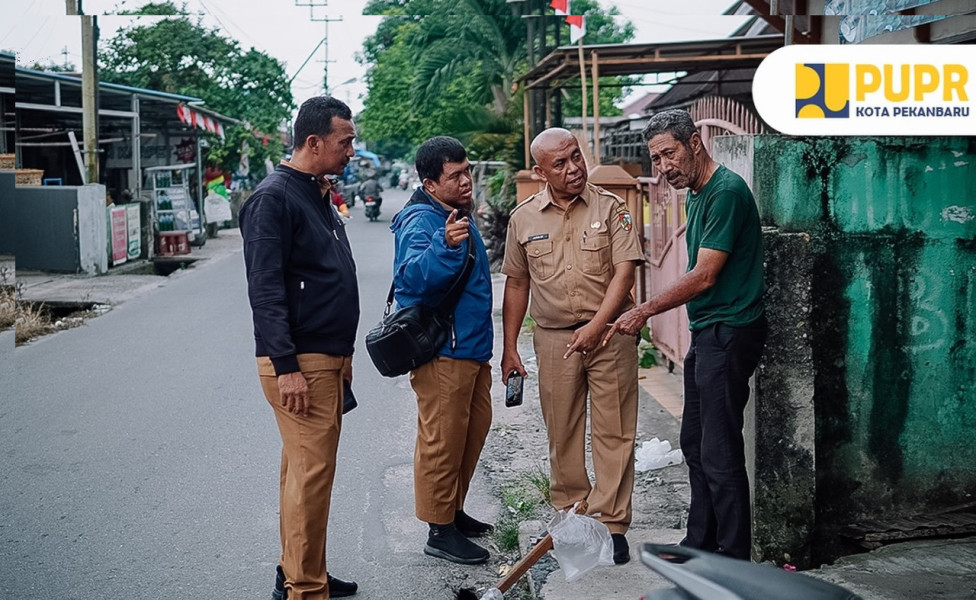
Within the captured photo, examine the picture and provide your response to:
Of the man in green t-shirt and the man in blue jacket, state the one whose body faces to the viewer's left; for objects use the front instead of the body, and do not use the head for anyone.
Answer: the man in green t-shirt

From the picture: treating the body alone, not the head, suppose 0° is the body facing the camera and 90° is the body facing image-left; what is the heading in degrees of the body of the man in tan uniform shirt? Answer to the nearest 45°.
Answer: approximately 0°

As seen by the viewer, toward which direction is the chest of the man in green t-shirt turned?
to the viewer's left

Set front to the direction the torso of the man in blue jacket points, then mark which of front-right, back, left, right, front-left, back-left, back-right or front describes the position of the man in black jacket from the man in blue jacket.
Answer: back-right

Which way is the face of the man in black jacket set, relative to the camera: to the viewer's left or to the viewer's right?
to the viewer's right

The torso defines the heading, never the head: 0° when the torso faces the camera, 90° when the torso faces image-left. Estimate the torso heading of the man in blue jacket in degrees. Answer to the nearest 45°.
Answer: approximately 270°

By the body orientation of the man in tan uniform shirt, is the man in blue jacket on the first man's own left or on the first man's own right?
on the first man's own right

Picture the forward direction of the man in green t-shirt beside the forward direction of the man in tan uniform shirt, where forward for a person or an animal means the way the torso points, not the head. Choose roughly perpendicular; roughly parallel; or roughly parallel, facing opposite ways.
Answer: roughly perpendicular

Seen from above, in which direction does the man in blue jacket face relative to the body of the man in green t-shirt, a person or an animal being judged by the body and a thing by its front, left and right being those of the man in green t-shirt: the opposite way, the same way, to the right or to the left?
the opposite way

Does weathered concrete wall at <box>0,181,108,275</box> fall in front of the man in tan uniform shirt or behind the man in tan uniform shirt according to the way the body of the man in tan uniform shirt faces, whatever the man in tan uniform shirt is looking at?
behind
